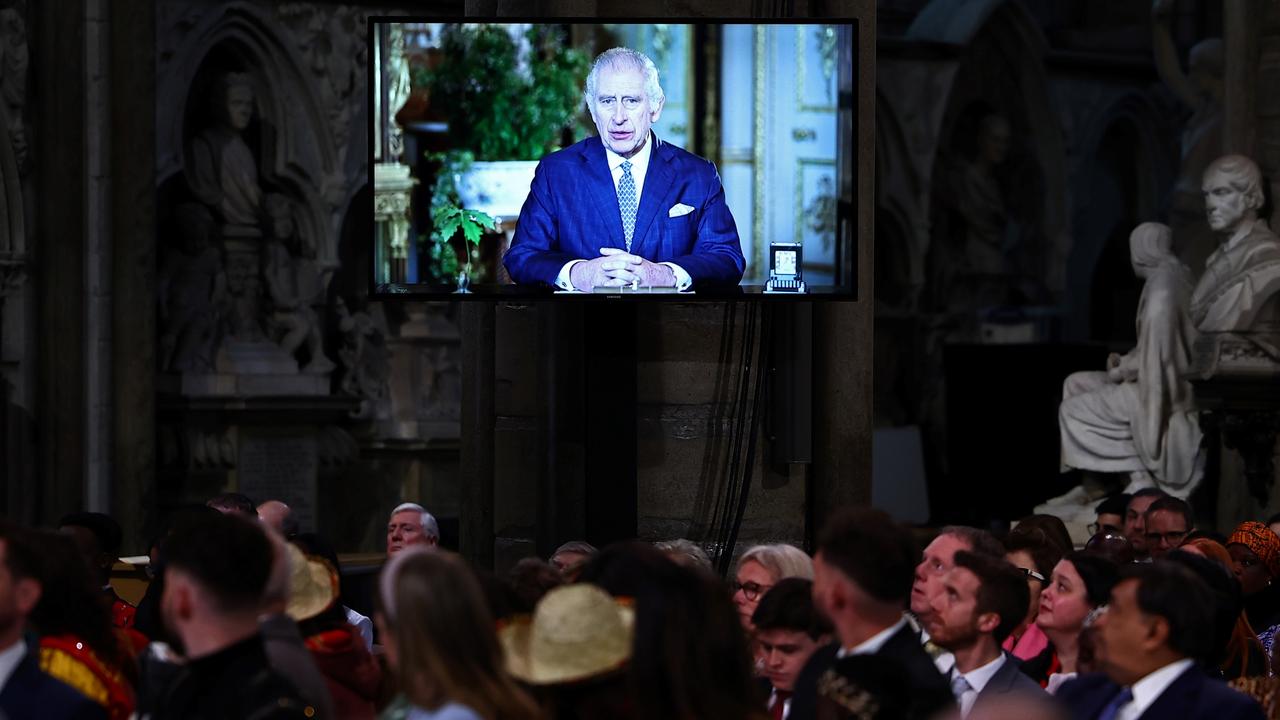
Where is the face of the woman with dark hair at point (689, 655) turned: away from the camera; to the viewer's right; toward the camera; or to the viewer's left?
away from the camera

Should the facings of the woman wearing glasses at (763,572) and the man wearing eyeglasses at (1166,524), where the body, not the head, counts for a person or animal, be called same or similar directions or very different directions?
same or similar directions

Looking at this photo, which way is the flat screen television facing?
toward the camera

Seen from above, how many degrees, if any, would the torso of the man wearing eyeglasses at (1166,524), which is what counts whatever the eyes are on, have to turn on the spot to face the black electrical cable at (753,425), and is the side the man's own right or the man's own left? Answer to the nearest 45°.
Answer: approximately 45° to the man's own right

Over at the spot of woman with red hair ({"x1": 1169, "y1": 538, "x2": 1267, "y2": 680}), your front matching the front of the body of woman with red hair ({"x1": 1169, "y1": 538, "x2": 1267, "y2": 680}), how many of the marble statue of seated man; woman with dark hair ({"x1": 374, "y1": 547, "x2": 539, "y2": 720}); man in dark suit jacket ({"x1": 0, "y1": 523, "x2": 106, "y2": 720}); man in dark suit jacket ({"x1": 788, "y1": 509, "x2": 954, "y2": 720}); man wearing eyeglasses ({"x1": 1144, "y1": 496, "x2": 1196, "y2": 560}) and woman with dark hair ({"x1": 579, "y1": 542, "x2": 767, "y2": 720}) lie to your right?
2

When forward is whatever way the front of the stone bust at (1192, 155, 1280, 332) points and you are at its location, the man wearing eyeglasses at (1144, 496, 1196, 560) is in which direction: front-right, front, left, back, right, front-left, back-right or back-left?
front-left

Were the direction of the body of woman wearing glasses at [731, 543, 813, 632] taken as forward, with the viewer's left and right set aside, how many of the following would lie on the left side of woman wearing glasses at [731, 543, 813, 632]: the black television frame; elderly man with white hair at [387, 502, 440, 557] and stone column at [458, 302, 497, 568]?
0

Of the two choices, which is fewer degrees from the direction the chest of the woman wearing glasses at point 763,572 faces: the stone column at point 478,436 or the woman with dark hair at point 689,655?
the woman with dark hair

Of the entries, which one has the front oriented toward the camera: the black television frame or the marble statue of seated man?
the black television frame

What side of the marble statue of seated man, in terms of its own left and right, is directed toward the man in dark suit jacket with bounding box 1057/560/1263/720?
left

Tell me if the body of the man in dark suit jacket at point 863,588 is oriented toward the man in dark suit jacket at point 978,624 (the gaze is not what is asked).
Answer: no

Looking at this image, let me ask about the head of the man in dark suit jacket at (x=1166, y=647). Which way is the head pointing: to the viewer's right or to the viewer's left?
to the viewer's left

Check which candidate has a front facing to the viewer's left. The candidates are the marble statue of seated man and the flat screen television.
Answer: the marble statue of seated man

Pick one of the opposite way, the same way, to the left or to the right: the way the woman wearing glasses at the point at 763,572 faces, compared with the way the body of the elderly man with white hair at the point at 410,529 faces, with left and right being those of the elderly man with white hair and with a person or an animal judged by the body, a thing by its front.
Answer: the same way
